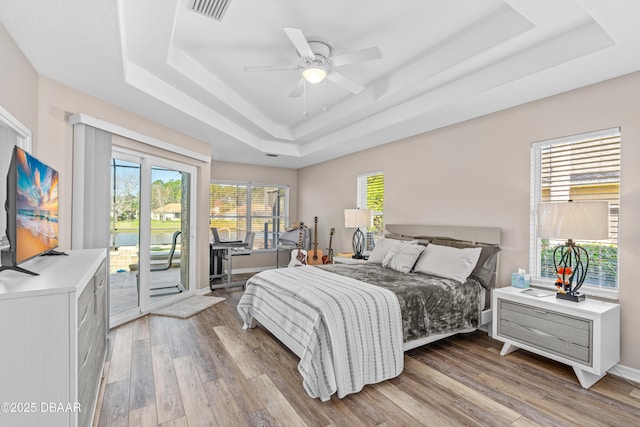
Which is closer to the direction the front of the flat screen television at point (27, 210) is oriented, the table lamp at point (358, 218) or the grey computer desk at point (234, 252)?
the table lamp

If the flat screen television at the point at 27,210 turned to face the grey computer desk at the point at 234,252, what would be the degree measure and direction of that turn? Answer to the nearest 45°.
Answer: approximately 45° to its left

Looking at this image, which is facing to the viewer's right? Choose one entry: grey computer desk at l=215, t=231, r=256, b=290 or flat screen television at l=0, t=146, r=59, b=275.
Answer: the flat screen television

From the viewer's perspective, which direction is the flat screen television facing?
to the viewer's right

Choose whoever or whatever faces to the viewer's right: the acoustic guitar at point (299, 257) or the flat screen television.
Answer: the flat screen television

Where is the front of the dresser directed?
to the viewer's right
